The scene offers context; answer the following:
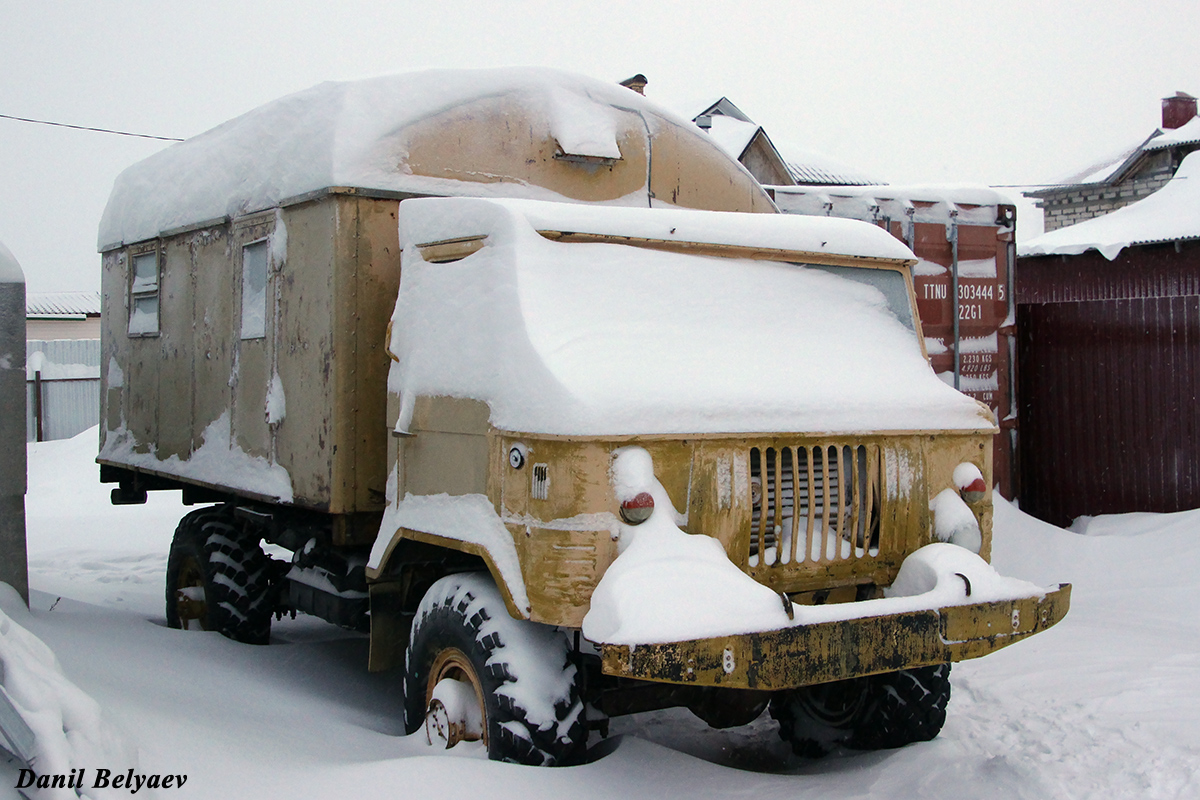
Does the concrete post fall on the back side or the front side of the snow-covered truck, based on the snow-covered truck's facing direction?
on the back side

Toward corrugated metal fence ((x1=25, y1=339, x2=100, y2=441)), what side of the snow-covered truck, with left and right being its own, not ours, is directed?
back

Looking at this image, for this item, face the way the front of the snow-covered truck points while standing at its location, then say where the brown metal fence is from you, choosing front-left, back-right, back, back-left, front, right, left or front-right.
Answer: left

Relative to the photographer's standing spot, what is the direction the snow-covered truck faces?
facing the viewer and to the right of the viewer

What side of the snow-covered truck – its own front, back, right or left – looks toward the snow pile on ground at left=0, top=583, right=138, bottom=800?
right
